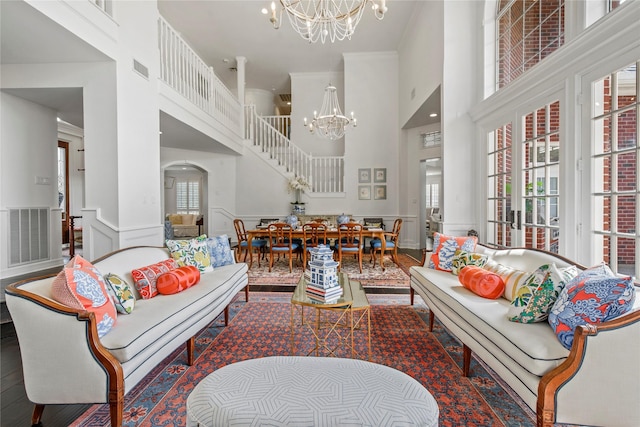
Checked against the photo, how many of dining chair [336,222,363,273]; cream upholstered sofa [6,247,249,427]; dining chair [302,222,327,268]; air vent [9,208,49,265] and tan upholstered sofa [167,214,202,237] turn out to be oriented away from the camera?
2

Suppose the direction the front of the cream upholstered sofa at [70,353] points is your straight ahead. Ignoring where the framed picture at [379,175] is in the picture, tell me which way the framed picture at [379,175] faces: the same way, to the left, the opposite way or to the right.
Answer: to the right

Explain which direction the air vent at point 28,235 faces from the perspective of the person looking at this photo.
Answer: facing the viewer and to the right of the viewer

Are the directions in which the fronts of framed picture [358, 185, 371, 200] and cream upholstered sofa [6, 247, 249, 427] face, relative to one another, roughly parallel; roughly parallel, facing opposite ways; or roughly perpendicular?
roughly perpendicular

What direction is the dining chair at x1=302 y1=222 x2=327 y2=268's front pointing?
away from the camera

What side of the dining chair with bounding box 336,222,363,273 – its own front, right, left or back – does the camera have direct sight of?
back

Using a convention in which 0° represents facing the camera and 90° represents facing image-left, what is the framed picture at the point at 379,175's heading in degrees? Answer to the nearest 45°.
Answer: approximately 0°

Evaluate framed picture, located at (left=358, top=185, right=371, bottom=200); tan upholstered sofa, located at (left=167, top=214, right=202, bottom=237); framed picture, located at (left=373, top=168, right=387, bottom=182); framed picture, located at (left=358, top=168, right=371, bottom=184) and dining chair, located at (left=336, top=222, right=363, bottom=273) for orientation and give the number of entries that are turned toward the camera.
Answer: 4

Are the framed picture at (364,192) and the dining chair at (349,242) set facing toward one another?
yes

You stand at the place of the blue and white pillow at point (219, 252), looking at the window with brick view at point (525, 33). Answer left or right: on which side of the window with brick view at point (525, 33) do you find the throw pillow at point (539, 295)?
right

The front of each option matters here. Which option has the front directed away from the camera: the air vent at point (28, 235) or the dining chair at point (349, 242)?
the dining chair

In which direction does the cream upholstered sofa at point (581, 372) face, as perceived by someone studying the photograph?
facing the viewer and to the left of the viewer

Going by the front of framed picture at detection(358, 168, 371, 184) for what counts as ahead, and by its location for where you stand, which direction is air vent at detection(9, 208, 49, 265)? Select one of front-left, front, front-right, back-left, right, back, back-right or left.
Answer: front-right

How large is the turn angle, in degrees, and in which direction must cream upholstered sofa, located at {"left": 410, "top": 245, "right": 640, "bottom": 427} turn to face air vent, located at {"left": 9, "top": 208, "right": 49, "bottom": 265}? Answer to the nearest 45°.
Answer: approximately 45° to its right
